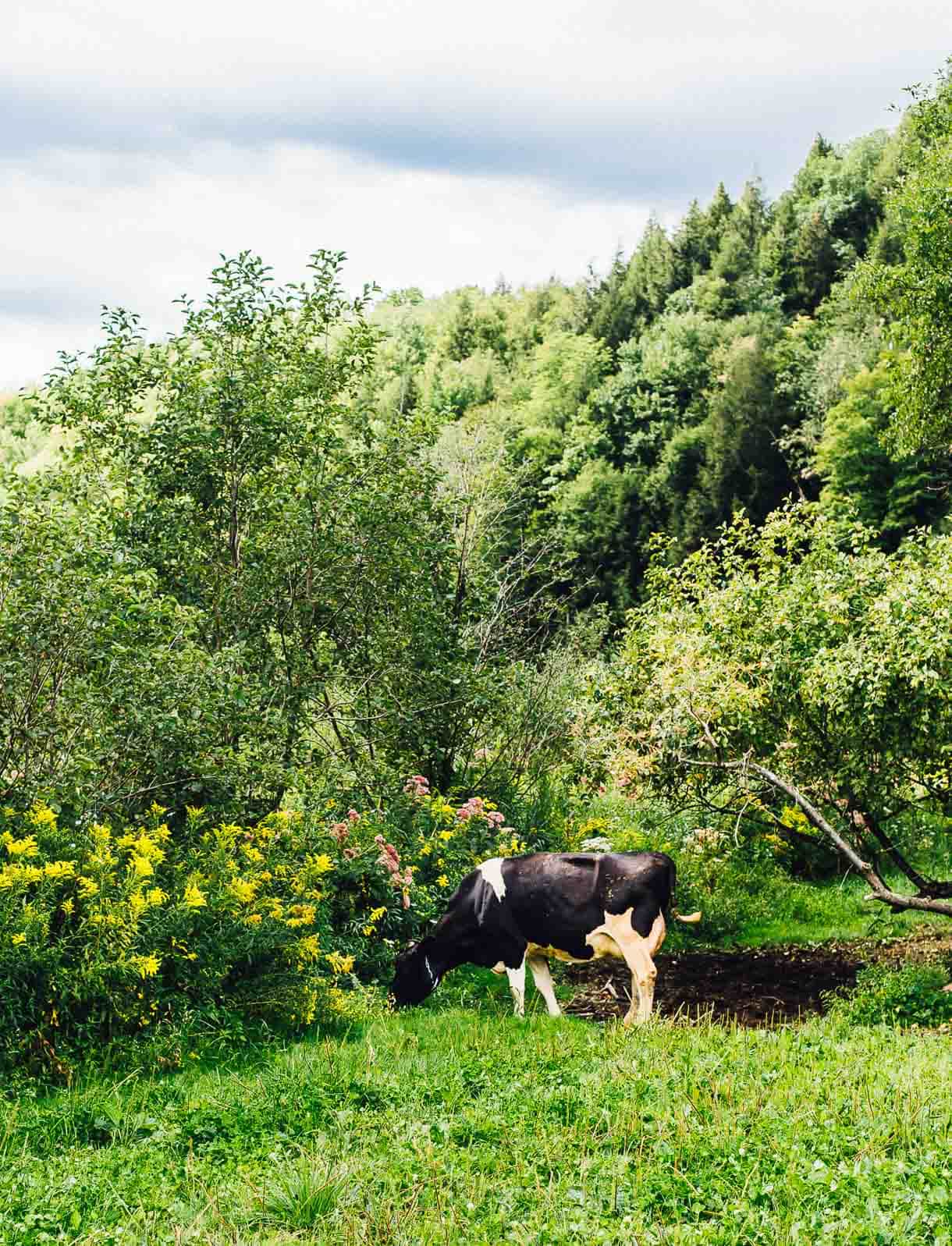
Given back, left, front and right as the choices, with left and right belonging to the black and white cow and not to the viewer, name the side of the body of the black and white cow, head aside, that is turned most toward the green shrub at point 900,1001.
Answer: back

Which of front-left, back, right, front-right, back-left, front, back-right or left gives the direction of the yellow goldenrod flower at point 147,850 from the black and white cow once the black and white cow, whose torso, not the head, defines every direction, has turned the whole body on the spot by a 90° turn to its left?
front-right

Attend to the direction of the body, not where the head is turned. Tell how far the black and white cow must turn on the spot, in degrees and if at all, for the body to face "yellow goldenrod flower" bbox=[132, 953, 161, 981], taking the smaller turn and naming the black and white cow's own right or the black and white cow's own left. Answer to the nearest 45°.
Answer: approximately 45° to the black and white cow's own left

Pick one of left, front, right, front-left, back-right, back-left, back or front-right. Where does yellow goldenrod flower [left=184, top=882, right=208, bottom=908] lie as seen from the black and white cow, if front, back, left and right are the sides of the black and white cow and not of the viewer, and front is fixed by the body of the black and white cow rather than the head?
front-left

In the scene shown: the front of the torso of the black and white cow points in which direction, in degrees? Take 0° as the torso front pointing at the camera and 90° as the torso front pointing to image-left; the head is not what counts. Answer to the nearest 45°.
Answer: approximately 90°

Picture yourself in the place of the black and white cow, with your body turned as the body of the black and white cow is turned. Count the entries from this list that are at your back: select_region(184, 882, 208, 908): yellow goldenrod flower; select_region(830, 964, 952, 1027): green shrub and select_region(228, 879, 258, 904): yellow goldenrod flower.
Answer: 1
